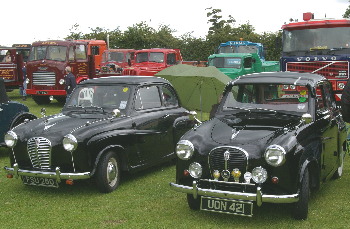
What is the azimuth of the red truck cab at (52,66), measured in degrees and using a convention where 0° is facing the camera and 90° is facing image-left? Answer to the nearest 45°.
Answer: approximately 45°

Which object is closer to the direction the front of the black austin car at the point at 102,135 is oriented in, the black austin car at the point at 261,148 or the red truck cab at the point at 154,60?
the black austin car

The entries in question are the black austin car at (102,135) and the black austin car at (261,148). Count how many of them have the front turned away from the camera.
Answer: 0

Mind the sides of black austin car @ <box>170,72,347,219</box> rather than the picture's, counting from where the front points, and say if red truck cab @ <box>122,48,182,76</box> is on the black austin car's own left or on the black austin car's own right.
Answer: on the black austin car's own right

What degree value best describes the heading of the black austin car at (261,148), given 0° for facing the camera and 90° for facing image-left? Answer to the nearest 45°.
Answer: approximately 45°

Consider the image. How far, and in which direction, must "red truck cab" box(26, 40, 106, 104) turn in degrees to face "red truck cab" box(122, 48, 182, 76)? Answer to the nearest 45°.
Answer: approximately 135° to its left

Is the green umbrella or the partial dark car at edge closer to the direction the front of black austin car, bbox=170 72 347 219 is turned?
the partial dark car at edge

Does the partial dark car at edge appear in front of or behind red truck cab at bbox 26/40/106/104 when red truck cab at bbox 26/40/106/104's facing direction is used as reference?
in front

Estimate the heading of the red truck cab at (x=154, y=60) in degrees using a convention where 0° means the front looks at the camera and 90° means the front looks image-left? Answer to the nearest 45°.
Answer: approximately 45°

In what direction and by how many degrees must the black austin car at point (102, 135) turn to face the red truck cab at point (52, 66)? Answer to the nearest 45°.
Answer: approximately 135° to its right
